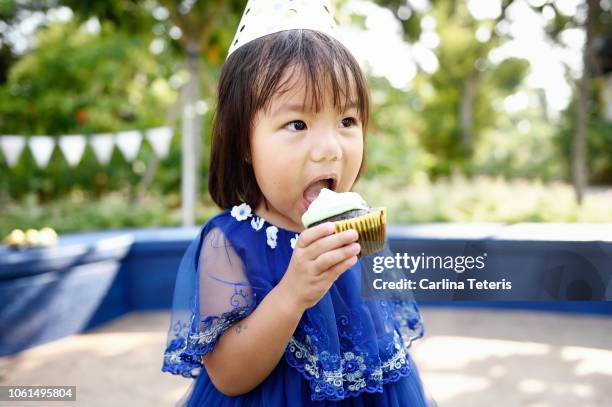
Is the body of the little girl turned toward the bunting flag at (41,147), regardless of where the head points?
no

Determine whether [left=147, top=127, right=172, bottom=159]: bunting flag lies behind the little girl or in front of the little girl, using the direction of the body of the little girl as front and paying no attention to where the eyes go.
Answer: behind

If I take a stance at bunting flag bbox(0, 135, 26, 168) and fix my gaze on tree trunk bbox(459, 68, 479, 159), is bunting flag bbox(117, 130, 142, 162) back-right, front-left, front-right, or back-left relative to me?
front-right

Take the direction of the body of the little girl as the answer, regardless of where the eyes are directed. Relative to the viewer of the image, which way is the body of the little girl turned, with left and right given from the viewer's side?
facing the viewer and to the right of the viewer

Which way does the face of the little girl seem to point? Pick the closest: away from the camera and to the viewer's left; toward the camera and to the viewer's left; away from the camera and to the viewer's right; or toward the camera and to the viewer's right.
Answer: toward the camera and to the viewer's right

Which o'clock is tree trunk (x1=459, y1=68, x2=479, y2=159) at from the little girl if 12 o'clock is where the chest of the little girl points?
The tree trunk is roughly at 8 o'clock from the little girl.

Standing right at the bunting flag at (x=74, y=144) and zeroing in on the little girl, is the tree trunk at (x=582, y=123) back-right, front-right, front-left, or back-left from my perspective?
front-left

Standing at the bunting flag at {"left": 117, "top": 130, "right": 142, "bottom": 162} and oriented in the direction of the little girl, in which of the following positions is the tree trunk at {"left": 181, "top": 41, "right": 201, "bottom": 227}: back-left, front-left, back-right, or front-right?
front-left

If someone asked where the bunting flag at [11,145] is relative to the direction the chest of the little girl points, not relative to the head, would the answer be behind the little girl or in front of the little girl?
behind

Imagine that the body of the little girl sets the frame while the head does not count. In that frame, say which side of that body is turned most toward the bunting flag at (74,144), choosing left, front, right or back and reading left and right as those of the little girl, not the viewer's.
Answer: back

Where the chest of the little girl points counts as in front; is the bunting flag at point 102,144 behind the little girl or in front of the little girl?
behind

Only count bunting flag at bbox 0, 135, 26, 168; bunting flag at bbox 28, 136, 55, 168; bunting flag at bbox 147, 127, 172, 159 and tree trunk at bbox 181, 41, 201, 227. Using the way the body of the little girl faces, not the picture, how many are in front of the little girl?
0
